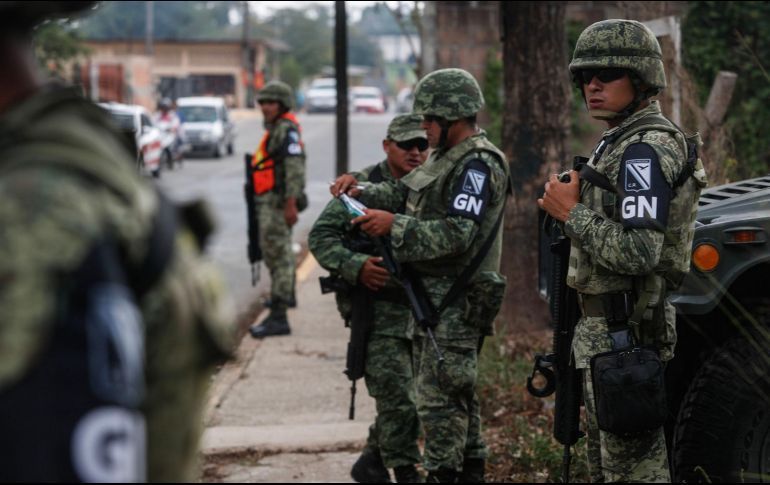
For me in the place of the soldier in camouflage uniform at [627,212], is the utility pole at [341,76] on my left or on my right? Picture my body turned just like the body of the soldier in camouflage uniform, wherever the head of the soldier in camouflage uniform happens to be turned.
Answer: on my right

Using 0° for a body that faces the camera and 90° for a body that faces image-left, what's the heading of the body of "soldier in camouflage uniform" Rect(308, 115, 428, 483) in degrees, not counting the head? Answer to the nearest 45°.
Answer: approximately 315°

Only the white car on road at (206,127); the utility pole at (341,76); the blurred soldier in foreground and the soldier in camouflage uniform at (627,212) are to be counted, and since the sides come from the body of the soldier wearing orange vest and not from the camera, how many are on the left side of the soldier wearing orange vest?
2

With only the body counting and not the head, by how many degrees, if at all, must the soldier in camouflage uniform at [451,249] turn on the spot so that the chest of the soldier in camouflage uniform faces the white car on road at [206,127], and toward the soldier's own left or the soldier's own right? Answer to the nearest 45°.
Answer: approximately 90° to the soldier's own right

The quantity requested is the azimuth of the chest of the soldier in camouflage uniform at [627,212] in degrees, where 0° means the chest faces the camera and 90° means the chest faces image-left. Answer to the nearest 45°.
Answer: approximately 90°

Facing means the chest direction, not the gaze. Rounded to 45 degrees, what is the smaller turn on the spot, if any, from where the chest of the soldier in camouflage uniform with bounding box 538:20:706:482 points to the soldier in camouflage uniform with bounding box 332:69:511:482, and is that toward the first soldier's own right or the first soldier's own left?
approximately 45° to the first soldier's own right
